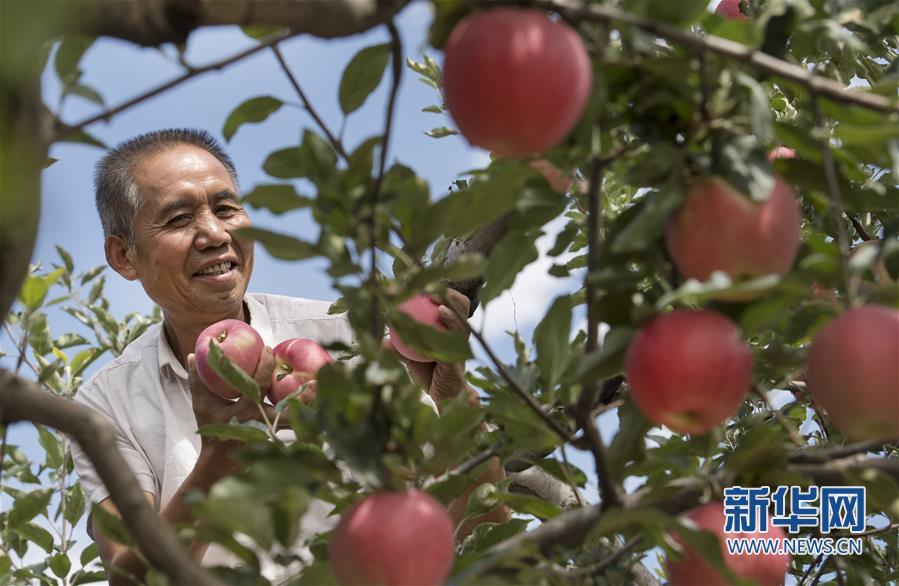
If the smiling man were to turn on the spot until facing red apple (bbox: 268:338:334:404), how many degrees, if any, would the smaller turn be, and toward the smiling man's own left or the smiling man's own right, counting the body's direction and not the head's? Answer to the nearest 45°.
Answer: approximately 45° to the smiling man's own right

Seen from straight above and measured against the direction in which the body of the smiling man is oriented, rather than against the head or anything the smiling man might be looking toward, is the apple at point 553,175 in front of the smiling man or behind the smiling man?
in front

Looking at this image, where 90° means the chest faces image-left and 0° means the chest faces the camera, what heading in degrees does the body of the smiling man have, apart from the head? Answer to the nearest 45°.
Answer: approximately 315°

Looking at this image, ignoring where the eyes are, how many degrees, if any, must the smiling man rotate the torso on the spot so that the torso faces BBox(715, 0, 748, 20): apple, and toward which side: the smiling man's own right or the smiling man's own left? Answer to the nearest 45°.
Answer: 0° — they already face it

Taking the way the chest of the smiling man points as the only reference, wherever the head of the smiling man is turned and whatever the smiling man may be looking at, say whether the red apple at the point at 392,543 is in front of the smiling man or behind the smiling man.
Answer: in front

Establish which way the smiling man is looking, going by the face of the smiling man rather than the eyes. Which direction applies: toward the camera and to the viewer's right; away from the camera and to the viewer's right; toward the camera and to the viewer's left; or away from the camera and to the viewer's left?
toward the camera and to the viewer's right
